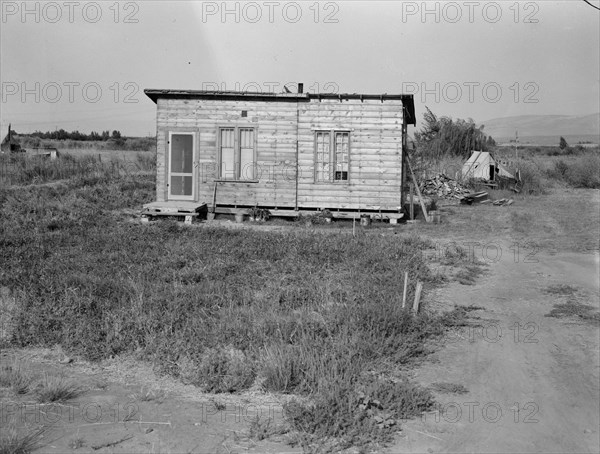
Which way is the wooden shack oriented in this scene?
toward the camera

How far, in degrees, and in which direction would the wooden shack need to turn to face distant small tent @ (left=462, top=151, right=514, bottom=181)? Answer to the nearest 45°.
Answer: approximately 135° to its left
